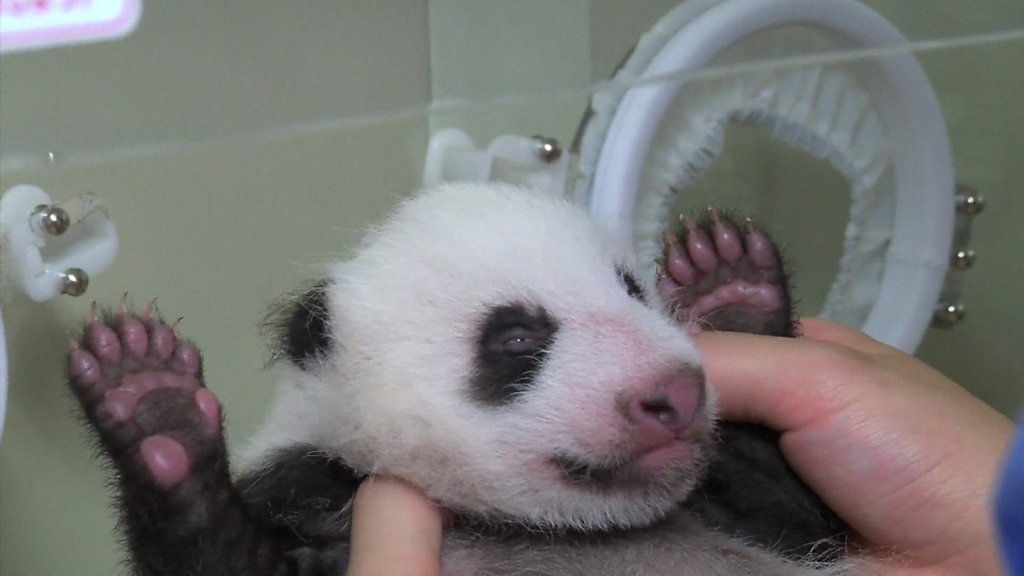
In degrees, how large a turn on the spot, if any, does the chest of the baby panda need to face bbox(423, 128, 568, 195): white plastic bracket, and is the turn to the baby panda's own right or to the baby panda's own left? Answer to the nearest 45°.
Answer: approximately 135° to the baby panda's own left

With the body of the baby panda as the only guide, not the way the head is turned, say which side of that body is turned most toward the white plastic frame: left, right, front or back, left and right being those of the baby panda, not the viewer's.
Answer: left

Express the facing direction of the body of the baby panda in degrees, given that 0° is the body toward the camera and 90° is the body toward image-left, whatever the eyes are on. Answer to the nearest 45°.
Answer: approximately 315°
